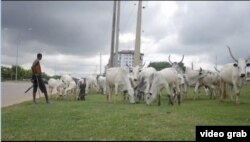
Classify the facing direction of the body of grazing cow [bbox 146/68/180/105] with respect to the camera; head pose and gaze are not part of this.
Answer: to the viewer's left
